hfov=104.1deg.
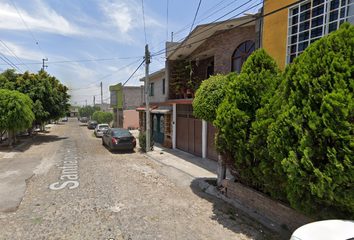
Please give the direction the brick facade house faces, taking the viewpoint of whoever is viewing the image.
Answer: facing the viewer and to the left of the viewer

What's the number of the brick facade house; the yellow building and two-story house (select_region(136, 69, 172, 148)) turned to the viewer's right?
0

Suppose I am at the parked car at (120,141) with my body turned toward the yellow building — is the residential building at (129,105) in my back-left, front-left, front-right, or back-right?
back-left

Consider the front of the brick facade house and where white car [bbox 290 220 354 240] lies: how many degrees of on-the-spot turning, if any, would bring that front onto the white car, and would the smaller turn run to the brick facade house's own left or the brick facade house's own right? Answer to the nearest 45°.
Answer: approximately 45° to the brick facade house's own left

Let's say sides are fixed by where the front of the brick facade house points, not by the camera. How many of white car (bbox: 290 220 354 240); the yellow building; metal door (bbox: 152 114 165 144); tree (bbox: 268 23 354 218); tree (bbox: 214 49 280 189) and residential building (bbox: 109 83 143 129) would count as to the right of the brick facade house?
2

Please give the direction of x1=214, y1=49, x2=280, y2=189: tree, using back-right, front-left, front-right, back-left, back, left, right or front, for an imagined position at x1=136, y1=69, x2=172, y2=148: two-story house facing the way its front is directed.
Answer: front-left

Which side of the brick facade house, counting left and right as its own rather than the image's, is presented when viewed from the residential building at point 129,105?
right

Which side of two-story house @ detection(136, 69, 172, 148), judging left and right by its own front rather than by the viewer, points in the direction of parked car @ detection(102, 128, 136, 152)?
front

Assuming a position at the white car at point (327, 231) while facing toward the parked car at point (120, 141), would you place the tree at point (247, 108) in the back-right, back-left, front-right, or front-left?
front-right

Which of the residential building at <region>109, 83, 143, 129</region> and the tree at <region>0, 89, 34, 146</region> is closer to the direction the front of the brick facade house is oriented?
the tree

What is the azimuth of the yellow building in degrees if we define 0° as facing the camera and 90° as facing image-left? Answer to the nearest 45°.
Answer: approximately 45°

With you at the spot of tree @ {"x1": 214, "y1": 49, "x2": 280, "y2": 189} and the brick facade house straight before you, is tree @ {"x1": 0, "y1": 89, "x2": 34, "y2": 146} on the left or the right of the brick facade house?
left

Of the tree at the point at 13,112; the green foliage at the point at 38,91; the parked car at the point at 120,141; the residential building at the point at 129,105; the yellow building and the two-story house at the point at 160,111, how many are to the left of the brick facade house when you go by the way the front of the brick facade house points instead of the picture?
1

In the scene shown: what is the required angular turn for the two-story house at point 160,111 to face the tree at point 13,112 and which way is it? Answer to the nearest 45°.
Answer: approximately 45° to its right
